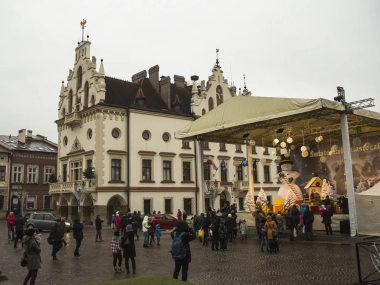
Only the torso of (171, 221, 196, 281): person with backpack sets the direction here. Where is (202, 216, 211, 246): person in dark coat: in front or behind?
in front

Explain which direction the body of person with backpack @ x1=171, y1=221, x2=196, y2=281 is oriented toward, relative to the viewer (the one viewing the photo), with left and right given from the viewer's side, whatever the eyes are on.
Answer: facing away from the viewer and to the right of the viewer

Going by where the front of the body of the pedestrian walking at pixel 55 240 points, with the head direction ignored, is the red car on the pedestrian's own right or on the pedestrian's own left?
on the pedestrian's own left

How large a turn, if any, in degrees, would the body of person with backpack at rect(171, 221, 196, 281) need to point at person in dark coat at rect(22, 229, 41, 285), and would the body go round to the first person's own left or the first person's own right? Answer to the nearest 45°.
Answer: approximately 135° to the first person's own left

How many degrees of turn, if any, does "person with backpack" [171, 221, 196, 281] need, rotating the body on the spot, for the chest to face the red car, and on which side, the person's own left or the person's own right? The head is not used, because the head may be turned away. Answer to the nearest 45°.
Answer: approximately 45° to the person's own left
